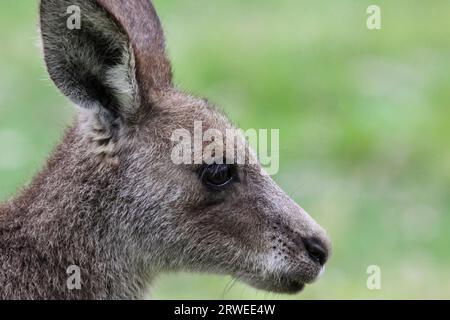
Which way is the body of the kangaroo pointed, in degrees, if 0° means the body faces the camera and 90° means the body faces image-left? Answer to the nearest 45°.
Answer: approximately 270°
